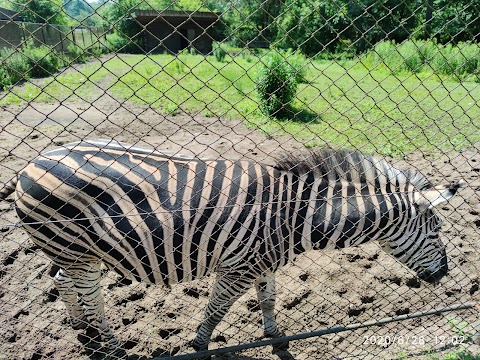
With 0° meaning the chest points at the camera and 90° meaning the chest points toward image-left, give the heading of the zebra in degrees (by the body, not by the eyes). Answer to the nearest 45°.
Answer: approximately 270°

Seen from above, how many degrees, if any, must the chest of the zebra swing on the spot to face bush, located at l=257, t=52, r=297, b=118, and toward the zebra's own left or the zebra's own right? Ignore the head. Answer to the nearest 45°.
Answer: approximately 90° to the zebra's own left
